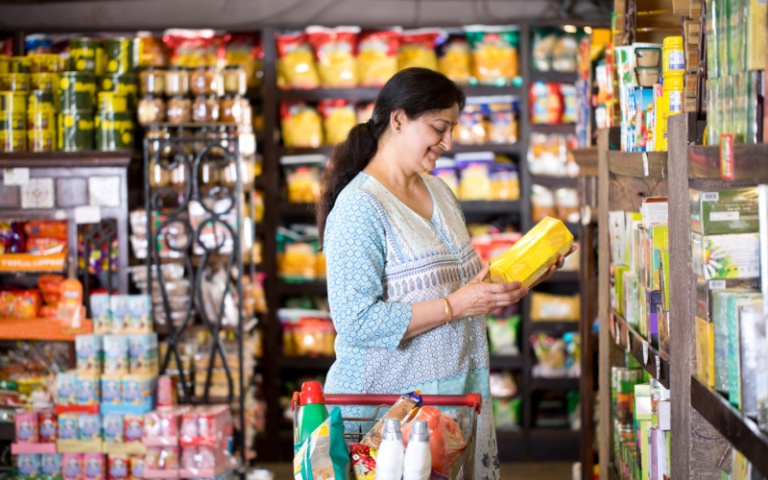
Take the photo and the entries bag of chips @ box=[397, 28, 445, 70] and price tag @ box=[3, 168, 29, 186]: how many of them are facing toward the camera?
2

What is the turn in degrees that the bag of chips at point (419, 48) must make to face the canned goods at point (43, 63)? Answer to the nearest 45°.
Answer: approximately 45° to its right

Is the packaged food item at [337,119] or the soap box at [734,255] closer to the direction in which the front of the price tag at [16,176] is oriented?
the soap box

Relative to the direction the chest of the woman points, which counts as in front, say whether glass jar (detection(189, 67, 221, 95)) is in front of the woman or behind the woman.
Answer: behind

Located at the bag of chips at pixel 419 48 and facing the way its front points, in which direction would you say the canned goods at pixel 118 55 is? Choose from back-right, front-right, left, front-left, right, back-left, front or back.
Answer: front-right

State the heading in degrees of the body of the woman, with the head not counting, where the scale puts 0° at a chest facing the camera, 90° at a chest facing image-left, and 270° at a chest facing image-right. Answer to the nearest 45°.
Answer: approximately 315°

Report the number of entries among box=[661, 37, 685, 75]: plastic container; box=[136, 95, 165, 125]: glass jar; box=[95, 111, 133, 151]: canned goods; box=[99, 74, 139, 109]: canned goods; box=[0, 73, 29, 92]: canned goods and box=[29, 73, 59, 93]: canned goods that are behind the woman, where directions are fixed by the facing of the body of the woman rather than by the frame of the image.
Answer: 5

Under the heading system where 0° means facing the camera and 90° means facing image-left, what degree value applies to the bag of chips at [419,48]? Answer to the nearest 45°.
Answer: approximately 0°

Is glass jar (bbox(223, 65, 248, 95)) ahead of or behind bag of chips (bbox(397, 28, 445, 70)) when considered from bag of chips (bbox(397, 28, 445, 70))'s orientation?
ahead

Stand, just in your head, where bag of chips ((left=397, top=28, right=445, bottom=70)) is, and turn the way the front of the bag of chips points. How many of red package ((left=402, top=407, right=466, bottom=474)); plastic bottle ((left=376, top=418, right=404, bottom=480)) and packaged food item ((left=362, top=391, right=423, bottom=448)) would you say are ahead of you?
3

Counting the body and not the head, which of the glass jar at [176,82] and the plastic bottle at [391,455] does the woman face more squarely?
the plastic bottle
